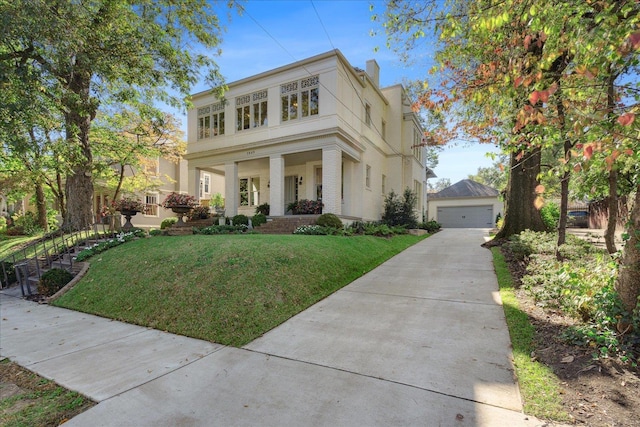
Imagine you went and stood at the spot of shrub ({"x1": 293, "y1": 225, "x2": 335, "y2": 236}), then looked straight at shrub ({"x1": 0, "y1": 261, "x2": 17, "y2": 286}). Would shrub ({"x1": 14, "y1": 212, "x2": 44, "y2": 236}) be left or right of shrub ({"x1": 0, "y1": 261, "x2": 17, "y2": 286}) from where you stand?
right

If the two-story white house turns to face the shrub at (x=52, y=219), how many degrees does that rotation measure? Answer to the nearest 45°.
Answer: approximately 45° to its right

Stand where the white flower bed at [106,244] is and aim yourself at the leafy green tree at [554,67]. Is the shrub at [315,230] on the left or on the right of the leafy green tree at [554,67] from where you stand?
left

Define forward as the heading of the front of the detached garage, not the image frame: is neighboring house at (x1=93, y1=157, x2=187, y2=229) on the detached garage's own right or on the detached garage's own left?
on the detached garage's own right

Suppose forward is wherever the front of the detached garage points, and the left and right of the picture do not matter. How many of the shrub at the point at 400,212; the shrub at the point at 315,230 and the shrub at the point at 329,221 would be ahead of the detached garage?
3

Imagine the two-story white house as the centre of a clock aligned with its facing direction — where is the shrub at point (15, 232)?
The shrub is roughly at 2 o'clock from the two-story white house.

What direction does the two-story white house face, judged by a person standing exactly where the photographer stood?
facing the viewer and to the left of the viewer

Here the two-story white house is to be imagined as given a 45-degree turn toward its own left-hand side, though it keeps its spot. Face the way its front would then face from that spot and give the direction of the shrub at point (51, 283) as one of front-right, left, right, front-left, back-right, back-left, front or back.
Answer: front-right

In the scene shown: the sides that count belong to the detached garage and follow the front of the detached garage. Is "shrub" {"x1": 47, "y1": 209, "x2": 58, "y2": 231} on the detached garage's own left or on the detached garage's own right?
on the detached garage's own right

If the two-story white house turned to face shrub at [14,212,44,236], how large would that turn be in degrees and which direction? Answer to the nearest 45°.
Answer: approximately 45° to its right

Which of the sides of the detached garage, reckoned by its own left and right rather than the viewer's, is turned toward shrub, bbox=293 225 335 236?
front

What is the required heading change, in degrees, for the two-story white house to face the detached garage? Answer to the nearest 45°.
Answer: approximately 180°

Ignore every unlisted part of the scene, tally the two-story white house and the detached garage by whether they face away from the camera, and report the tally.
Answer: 0

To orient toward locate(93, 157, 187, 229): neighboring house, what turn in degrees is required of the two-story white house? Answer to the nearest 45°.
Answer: approximately 90° to its right

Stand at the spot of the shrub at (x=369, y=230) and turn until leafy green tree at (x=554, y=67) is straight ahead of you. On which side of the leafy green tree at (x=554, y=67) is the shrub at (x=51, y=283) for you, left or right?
right

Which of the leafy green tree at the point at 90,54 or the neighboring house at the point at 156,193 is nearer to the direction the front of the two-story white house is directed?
the leafy green tree

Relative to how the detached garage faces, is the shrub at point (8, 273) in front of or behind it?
in front
